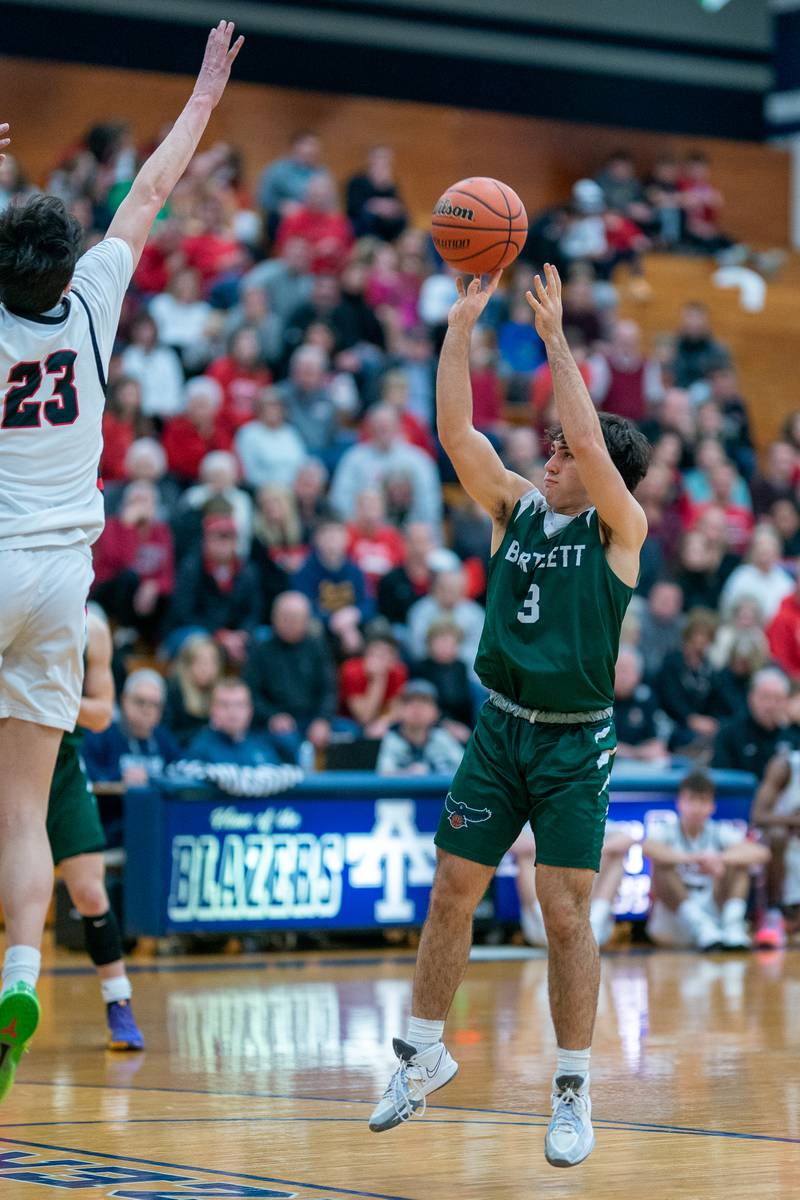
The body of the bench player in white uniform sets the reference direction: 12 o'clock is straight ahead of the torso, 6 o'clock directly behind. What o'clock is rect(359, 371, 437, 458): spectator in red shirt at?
The spectator in red shirt is roughly at 5 o'clock from the bench player in white uniform.

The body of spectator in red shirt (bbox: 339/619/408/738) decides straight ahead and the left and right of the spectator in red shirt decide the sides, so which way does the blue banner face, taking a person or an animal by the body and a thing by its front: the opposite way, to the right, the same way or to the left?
the same way

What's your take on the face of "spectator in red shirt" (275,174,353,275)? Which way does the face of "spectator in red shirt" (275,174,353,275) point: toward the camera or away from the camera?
toward the camera

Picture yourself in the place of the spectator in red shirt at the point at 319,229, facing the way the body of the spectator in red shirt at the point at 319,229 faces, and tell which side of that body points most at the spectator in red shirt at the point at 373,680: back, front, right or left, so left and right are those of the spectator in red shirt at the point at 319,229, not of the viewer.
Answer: front

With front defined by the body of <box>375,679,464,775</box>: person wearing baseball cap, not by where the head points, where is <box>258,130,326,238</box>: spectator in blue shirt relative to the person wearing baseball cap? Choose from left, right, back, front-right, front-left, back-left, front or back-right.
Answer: back

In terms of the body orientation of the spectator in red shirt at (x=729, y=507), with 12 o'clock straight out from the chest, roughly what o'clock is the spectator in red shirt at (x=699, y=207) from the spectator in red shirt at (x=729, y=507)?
the spectator in red shirt at (x=699, y=207) is roughly at 6 o'clock from the spectator in red shirt at (x=729, y=507).

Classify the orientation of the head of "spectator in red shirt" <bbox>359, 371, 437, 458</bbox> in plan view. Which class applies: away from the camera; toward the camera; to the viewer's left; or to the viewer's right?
toward the camera

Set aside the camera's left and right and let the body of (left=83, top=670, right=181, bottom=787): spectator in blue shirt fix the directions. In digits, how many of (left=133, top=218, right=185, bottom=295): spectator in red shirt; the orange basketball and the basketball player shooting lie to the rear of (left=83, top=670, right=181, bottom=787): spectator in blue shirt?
1

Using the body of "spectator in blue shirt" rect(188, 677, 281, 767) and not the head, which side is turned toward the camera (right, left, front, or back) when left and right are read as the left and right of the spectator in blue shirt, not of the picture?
front

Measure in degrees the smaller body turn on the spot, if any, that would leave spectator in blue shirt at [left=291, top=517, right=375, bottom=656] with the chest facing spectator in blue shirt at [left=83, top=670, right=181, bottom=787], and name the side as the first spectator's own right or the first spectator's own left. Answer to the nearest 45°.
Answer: approximately 45° to the first spectator's own right

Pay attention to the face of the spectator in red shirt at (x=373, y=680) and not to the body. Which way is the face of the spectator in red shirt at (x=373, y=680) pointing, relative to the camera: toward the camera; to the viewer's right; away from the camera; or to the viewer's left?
toward the camera

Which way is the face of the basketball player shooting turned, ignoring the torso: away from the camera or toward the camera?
toward the camera

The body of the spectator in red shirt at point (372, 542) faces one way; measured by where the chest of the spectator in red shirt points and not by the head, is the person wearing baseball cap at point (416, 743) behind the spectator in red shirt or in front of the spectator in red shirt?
in front

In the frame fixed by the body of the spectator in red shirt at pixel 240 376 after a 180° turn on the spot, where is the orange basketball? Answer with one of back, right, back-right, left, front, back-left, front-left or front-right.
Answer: back

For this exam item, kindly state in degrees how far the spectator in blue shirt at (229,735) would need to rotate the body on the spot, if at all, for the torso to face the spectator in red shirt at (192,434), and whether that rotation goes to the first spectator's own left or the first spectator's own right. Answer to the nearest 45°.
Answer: approximately 180°

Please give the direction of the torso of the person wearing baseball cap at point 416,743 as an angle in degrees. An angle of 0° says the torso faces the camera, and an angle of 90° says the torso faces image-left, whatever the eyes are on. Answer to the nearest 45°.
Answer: approximately 0°

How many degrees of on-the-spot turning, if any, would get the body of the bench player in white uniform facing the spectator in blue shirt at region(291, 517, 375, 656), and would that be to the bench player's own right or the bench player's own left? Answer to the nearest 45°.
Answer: approximately 135° to the bench player's own right

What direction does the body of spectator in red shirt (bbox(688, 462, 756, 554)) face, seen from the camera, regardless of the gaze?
toward the camera
